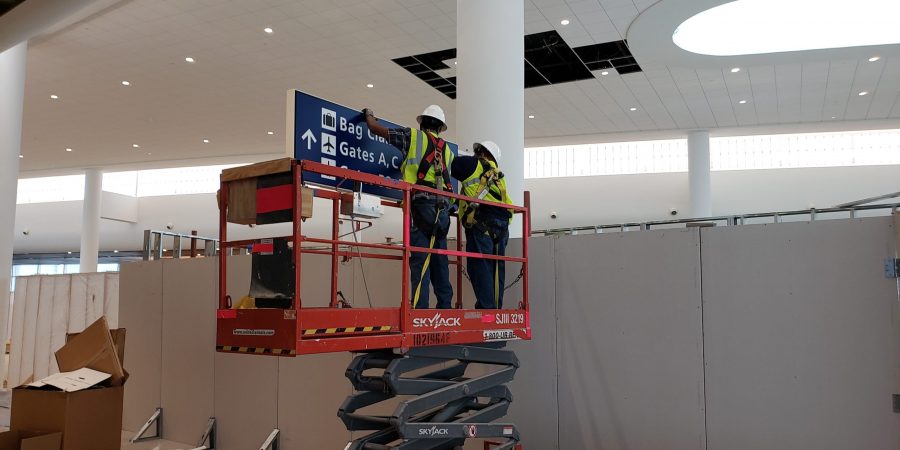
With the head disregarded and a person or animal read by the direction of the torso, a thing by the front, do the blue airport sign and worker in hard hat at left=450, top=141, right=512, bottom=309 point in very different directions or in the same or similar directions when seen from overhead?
very different directions

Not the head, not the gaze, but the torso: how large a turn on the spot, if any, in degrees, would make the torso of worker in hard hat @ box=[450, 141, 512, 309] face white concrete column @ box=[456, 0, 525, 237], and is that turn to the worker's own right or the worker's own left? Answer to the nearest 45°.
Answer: approximately 45° to the worker's own right

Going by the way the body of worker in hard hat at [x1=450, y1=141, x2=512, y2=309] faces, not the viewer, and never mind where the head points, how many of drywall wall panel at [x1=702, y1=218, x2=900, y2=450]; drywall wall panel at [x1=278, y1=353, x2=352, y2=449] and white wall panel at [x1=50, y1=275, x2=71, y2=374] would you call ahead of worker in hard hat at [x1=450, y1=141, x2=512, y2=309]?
2

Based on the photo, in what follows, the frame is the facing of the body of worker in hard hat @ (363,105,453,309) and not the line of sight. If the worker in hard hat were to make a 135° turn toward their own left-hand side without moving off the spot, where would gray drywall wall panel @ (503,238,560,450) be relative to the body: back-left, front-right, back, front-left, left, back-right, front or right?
back-left

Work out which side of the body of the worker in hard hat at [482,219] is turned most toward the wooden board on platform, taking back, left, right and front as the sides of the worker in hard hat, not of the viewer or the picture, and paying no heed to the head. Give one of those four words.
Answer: left

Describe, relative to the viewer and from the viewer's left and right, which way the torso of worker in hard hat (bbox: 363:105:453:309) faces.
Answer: facing away from the viewer and to the left of the viewer

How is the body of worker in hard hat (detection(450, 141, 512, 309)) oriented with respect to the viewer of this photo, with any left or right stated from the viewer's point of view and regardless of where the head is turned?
facing away from the viewer and to the left of the viewer

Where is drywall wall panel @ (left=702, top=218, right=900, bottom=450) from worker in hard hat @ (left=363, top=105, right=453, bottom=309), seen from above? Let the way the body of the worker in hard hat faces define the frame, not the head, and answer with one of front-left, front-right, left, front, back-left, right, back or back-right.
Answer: back-right

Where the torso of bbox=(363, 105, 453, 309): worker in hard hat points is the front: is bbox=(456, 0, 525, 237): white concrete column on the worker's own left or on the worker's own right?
on the worker's own right

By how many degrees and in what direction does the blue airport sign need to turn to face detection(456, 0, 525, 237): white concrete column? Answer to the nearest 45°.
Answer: approximately 90° to its left
